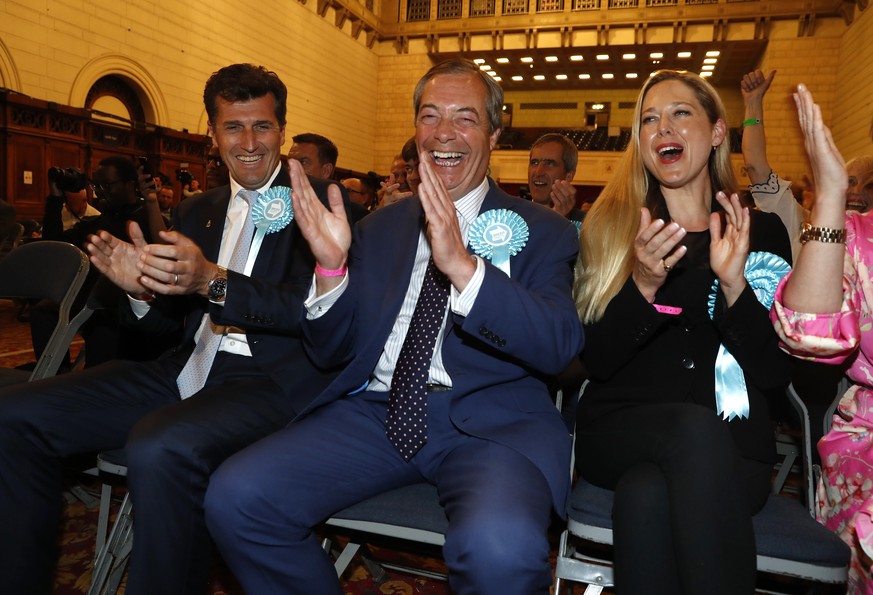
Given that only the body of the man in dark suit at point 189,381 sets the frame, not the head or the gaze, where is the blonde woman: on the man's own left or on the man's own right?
on the man's own left

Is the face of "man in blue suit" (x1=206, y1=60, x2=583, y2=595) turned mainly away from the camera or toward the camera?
toward the camera

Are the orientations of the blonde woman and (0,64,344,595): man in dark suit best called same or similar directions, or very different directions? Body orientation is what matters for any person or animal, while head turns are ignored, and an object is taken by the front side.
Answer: same or similar directions

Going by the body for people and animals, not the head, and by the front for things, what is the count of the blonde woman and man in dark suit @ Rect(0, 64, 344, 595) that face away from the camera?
0

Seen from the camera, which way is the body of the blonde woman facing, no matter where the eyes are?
toward the camera

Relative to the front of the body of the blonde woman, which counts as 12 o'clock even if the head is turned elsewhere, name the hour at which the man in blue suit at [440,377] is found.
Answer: The man in blue suit is roughly at 2 o'clock from the blonde woman.

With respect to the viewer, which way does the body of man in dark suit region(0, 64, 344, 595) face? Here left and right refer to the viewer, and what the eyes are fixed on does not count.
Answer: facing the viewer and to the left of the viewer

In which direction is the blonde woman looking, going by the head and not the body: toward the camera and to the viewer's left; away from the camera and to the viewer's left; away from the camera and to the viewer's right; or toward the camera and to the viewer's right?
toward the camera and to the viewer's left

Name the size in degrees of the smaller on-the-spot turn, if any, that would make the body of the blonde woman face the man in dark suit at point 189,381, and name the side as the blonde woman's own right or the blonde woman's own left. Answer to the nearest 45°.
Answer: approximately 90° to the blonde woman's own right

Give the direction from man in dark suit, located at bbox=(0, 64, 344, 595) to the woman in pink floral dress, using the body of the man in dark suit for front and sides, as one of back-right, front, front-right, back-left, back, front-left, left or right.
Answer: left
